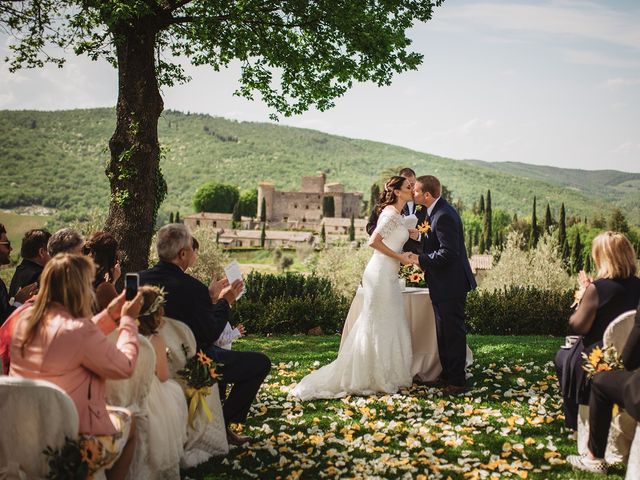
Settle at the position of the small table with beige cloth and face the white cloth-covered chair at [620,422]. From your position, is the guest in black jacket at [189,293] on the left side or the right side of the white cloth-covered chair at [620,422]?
right

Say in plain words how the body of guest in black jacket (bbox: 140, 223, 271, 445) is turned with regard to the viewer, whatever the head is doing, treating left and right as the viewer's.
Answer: facing away from the viewer and to the right of the viewer

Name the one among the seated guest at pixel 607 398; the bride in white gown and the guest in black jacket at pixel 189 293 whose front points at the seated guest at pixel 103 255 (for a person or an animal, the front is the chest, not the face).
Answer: the seated guest at pixel 607 398

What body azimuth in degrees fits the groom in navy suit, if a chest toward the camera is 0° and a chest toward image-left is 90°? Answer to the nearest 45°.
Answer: approximately 90°

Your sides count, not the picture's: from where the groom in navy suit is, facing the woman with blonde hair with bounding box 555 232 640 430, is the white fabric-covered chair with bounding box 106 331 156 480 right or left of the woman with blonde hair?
right

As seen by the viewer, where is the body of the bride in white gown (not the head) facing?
to the viewer's right

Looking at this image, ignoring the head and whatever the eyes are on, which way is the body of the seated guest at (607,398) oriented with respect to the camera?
to the viewer's left

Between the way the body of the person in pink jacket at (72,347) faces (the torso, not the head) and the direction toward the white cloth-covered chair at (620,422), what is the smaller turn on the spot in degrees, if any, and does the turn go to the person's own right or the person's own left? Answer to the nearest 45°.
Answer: approximately 45° to the person's own right

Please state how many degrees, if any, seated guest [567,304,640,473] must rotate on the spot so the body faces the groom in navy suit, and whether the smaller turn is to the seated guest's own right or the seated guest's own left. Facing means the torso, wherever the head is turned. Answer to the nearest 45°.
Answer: approximately 45° to the seated guest's own right

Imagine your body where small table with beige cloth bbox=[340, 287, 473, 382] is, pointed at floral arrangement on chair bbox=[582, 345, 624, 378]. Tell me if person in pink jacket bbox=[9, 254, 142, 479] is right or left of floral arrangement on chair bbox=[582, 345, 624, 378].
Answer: right

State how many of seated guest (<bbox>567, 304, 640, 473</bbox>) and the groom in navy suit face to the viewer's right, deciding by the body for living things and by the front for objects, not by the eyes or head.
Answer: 0

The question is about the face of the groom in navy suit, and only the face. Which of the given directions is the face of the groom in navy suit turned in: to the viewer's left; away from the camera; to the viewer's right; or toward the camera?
to the viewer's left

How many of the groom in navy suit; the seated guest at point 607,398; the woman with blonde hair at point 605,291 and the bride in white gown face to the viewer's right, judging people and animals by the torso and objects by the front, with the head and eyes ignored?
1
